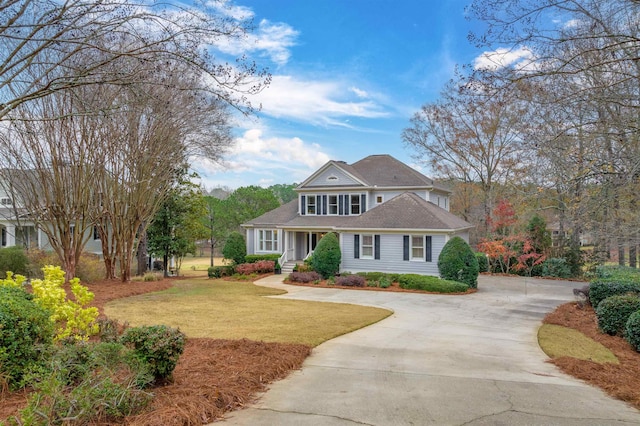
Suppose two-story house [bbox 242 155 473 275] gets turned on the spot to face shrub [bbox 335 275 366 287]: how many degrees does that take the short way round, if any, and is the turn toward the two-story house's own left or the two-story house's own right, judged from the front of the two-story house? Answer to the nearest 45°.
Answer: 0° — it already faces it

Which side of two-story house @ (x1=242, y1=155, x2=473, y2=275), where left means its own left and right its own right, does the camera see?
front

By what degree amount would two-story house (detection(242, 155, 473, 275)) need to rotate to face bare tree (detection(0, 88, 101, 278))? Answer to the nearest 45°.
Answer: approximately 45° to its right

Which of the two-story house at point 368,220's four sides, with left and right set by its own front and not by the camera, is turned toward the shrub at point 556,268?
left

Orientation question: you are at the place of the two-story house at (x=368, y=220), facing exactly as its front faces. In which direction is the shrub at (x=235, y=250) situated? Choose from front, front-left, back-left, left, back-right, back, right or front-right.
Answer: right

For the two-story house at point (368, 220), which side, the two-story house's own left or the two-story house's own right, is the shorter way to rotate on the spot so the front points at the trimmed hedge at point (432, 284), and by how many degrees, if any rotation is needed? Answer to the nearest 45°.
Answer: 0° — it already faces it

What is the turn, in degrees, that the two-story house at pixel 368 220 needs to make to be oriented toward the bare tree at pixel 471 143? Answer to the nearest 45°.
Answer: approximately 135° to its left

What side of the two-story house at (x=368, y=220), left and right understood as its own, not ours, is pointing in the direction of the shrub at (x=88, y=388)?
front

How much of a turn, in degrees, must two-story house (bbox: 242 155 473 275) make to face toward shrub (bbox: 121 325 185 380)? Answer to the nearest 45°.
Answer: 0° — it already faces it

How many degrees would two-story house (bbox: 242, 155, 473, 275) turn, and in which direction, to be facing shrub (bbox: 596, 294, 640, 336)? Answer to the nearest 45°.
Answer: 0° — it already faces it

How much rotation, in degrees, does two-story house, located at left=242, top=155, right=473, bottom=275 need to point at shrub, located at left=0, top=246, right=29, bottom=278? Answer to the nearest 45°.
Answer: approximately 45° to its right
